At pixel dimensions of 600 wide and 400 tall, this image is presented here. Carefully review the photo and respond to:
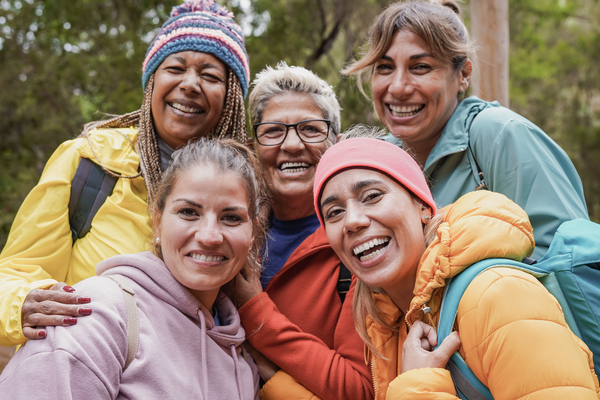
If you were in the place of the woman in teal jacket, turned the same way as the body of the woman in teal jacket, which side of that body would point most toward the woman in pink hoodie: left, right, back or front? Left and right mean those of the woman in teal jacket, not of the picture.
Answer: front

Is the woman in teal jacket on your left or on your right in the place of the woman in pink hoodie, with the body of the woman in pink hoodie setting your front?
on your left

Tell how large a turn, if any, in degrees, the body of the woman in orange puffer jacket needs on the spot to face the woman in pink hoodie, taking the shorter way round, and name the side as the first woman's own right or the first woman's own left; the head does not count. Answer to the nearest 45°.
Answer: approximately 45° to the first woman's own right

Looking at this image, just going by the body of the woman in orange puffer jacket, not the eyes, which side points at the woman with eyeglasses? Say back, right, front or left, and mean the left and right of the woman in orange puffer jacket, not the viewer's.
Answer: right

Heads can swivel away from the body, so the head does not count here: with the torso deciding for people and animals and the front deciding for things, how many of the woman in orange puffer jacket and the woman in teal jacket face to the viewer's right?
0

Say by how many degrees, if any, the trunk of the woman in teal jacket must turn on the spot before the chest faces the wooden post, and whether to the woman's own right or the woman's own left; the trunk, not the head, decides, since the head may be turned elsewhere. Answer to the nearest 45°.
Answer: approximately 135° to the woman's own right

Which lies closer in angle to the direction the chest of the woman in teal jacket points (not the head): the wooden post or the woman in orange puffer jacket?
the woman in orange puffer jacket

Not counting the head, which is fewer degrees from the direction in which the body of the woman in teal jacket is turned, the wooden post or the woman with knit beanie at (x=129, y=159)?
the woman with knit beanie

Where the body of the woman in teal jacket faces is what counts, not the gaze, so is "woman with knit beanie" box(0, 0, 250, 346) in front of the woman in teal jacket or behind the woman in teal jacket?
in front

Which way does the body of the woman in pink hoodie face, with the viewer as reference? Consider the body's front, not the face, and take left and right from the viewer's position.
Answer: facing the viewer and to the right of the viewer

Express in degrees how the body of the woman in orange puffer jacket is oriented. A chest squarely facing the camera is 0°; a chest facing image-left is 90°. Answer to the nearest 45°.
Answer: approximately 45°
